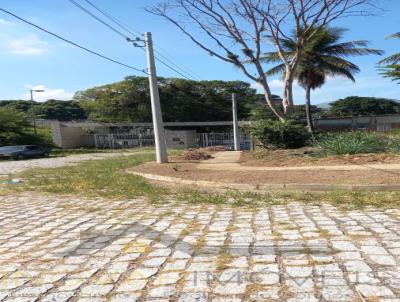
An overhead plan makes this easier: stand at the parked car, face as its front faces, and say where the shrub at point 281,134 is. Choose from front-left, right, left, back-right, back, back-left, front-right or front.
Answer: front-right

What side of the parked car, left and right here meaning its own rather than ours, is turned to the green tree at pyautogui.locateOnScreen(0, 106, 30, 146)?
right

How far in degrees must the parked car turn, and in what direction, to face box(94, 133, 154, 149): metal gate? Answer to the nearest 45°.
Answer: approximately 135° to its right

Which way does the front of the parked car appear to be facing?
to the viewer's left

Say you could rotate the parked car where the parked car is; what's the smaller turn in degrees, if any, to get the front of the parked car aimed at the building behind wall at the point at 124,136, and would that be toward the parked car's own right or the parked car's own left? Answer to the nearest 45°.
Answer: approximately 45° to the parked car's own left
